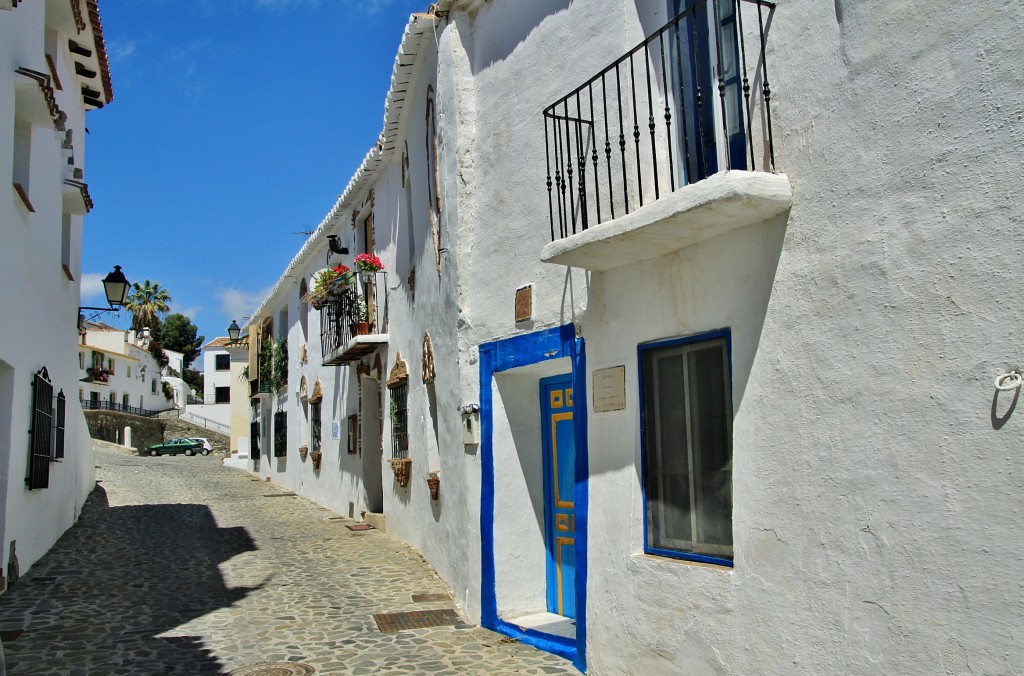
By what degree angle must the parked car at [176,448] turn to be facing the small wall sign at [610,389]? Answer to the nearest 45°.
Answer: approximately 90° to its left

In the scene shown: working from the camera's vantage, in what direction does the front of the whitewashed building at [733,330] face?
facing the viewer and to the left of the viewer

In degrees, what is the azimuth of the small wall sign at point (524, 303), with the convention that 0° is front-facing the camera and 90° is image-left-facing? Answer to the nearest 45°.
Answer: approximately 45°

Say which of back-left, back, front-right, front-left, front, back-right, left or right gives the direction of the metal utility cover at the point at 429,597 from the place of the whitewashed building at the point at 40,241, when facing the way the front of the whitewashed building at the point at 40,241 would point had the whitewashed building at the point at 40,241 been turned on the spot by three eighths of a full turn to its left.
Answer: back

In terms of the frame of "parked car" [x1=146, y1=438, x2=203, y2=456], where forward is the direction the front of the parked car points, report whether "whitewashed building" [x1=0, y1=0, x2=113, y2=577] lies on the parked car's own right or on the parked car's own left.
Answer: on the parked car's own left

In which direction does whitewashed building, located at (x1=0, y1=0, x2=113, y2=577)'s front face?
to the viewer's right

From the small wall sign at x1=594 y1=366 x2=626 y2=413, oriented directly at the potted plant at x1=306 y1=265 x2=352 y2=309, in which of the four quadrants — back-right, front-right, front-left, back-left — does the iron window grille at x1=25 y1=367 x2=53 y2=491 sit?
front-left

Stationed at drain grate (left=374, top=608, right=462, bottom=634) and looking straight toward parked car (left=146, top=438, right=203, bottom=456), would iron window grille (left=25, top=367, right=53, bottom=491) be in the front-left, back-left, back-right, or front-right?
front-left

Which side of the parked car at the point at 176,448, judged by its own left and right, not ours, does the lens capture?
left

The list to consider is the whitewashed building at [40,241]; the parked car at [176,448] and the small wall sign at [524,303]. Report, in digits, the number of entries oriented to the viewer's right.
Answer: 1

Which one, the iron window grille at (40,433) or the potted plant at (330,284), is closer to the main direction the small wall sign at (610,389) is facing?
the iron window grille

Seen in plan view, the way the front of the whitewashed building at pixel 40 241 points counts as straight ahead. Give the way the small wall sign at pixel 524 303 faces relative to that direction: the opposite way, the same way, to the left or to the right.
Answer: the opposite way
